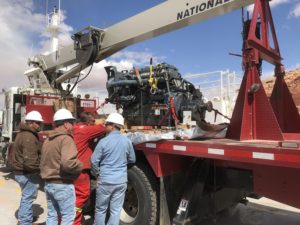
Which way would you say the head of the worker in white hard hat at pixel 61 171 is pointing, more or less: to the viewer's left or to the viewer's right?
to the viewer's right

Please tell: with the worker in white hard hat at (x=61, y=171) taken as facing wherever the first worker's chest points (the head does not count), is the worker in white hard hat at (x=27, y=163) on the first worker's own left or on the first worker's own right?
on the first worker's own left

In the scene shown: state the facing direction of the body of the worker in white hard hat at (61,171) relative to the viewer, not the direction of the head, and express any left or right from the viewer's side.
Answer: facing away from the viewer and to the right of the viewer

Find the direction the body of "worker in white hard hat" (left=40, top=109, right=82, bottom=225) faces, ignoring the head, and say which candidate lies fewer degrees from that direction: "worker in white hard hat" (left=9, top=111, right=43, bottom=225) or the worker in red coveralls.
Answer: the worker in red coveralls

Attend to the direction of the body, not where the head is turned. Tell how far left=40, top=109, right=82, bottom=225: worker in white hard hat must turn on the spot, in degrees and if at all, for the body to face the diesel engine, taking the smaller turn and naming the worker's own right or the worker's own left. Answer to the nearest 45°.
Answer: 0° — they already face it

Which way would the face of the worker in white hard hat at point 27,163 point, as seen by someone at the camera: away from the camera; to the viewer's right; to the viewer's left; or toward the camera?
to the viewer's right

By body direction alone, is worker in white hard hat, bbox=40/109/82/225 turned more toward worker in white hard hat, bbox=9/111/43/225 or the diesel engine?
the diesel engine
